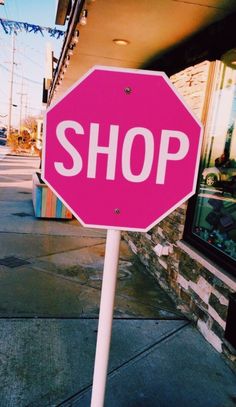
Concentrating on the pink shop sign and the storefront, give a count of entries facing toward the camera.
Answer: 1

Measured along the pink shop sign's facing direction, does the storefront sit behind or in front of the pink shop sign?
behind

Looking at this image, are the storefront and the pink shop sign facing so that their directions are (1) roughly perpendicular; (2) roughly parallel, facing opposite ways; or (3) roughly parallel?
roughly perpendicular

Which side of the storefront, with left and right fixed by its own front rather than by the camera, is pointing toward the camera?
left

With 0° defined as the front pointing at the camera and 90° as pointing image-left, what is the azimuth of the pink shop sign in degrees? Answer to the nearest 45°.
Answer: approximately 0°
